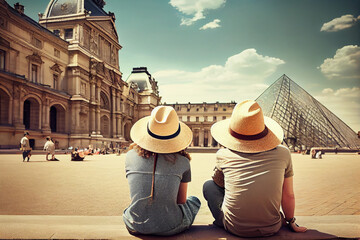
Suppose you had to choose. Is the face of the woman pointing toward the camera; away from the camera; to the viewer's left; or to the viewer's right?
away from the camera

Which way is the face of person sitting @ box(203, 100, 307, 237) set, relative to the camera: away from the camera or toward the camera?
away from the camera

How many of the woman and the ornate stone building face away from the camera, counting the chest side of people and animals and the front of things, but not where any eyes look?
1

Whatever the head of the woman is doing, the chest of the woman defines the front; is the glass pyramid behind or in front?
in front

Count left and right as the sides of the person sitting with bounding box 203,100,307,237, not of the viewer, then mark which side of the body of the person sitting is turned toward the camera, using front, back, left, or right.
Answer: back

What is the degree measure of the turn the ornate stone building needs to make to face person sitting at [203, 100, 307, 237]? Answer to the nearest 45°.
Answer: approximately 45° to its right

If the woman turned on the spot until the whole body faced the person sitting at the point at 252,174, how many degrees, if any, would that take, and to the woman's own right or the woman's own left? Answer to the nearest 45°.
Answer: approximately 90° to the woman's own right

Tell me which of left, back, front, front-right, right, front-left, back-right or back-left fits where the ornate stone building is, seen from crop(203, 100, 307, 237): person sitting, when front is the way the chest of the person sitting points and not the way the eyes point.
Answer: front-left

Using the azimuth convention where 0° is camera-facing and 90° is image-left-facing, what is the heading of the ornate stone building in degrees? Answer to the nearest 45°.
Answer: approximately 315°

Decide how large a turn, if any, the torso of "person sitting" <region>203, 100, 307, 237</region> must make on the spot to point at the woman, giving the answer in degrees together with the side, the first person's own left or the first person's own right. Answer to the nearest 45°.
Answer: approximately 90° to the first person's own left

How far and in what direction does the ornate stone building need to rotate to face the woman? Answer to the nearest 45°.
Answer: approximately 45° to its right

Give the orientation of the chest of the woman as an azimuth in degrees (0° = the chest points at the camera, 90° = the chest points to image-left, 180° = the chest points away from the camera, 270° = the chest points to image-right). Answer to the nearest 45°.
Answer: approximately 180°

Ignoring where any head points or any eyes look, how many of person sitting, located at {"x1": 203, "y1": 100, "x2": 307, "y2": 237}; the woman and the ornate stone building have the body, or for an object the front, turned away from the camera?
2

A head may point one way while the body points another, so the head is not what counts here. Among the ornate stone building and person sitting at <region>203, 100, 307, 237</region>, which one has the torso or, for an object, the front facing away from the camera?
the person sitting
